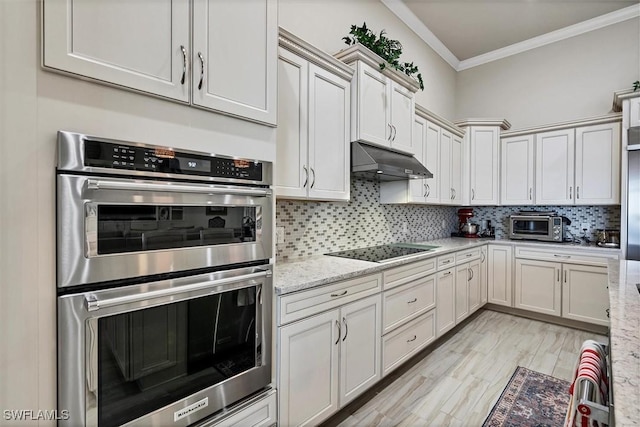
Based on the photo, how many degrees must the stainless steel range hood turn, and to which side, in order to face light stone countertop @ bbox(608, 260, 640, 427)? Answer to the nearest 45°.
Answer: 0° — it already faces it

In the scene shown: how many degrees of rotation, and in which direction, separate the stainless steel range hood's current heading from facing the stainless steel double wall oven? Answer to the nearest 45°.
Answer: approximately 90° to its right

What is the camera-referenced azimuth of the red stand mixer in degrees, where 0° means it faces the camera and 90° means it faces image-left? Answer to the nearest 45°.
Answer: approximately 315°

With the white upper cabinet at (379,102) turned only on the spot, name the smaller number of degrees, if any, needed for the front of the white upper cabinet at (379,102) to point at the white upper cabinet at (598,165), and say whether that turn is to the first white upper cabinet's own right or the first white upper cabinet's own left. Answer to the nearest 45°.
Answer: approximately 90° to the first white upper cabinet's own left

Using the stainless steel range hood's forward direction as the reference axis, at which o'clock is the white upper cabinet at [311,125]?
The white upper cabinet is roughly at 3 o'clock from the stainless steel range hood.
